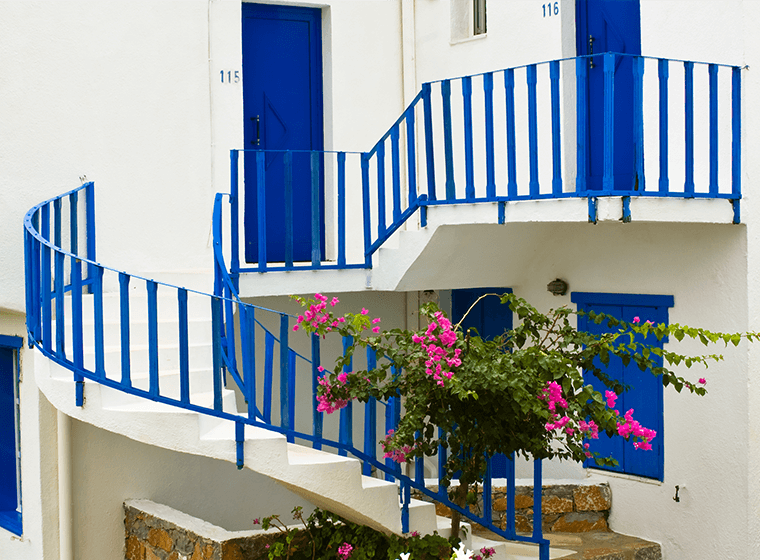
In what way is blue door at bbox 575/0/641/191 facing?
toward the camera

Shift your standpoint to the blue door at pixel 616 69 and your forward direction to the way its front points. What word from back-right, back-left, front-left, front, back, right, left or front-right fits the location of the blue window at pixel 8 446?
right

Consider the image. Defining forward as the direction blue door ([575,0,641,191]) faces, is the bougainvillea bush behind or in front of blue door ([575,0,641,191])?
in front

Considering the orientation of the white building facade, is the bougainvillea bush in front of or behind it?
in front

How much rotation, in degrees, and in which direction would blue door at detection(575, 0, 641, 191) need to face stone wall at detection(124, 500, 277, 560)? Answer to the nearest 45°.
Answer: approximately 45° to its right

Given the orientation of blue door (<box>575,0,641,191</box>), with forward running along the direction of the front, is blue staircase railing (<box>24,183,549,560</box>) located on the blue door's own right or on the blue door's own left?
on the blue door's own right

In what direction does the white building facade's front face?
toward the camera
